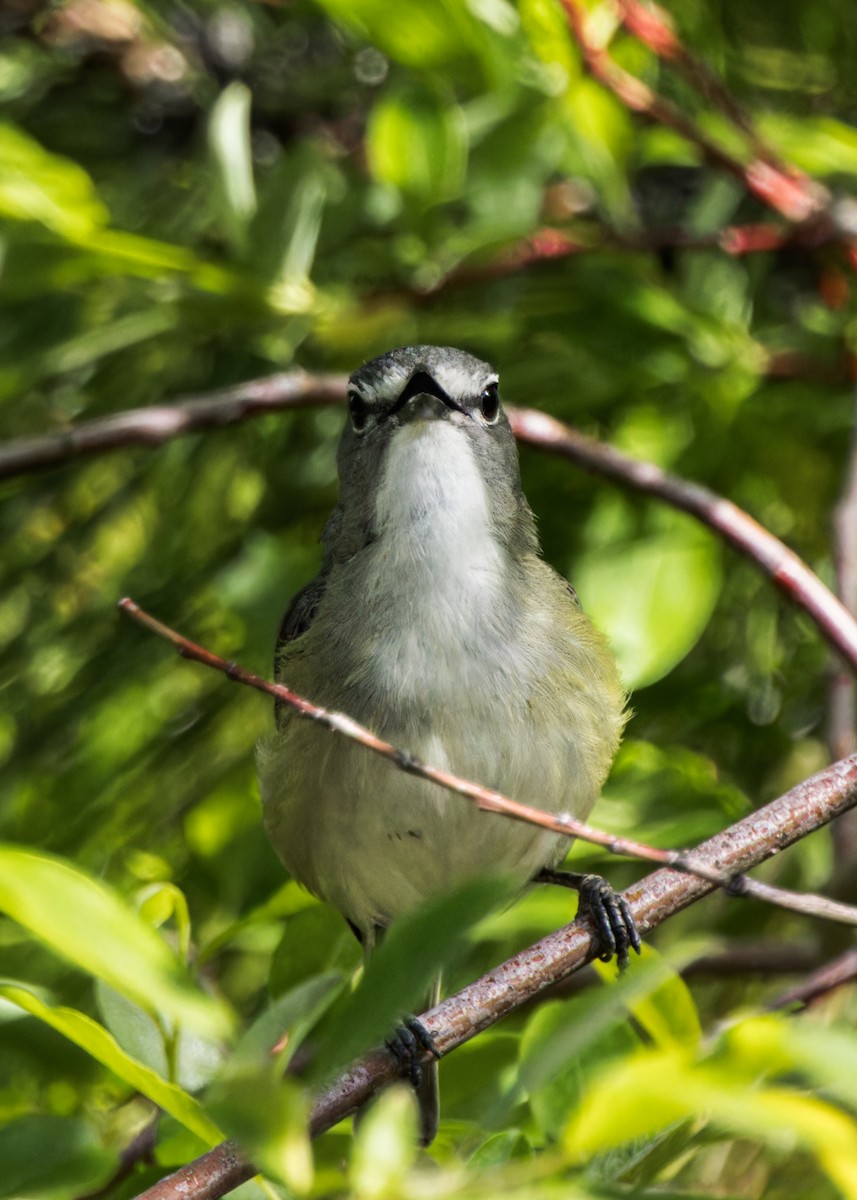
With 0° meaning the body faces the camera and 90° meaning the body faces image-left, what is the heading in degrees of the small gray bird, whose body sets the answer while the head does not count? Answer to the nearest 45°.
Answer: approximately 0°

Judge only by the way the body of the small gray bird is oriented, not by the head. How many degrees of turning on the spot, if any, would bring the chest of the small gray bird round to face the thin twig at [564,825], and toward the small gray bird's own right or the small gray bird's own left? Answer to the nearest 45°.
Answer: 0° — it already faces it
